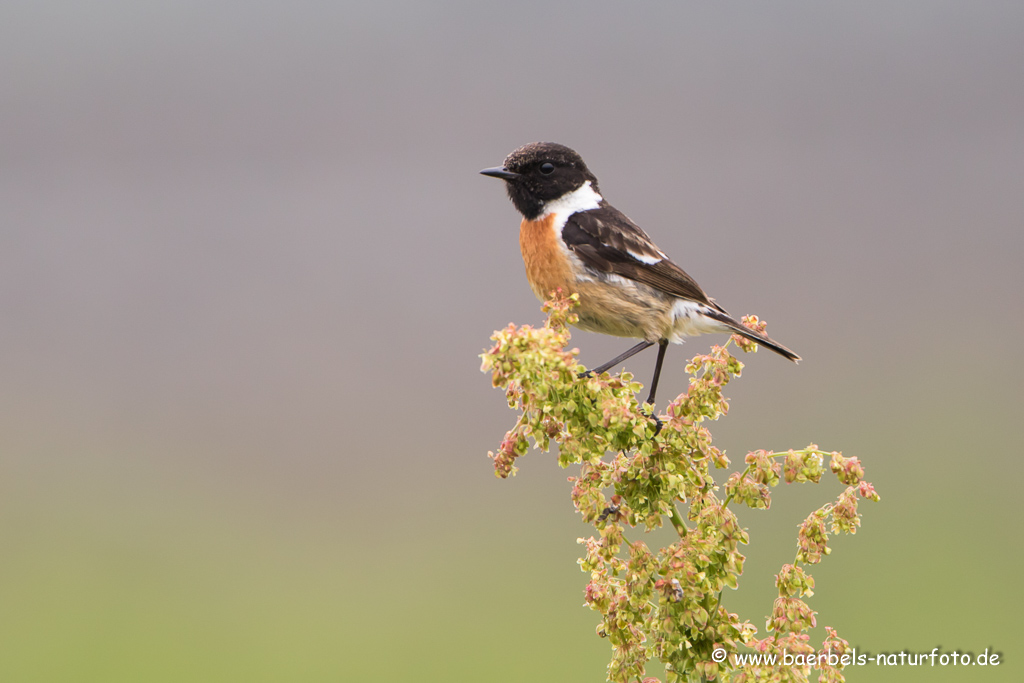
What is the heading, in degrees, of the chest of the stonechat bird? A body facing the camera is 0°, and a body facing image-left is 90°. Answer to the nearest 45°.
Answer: approximately 90°
